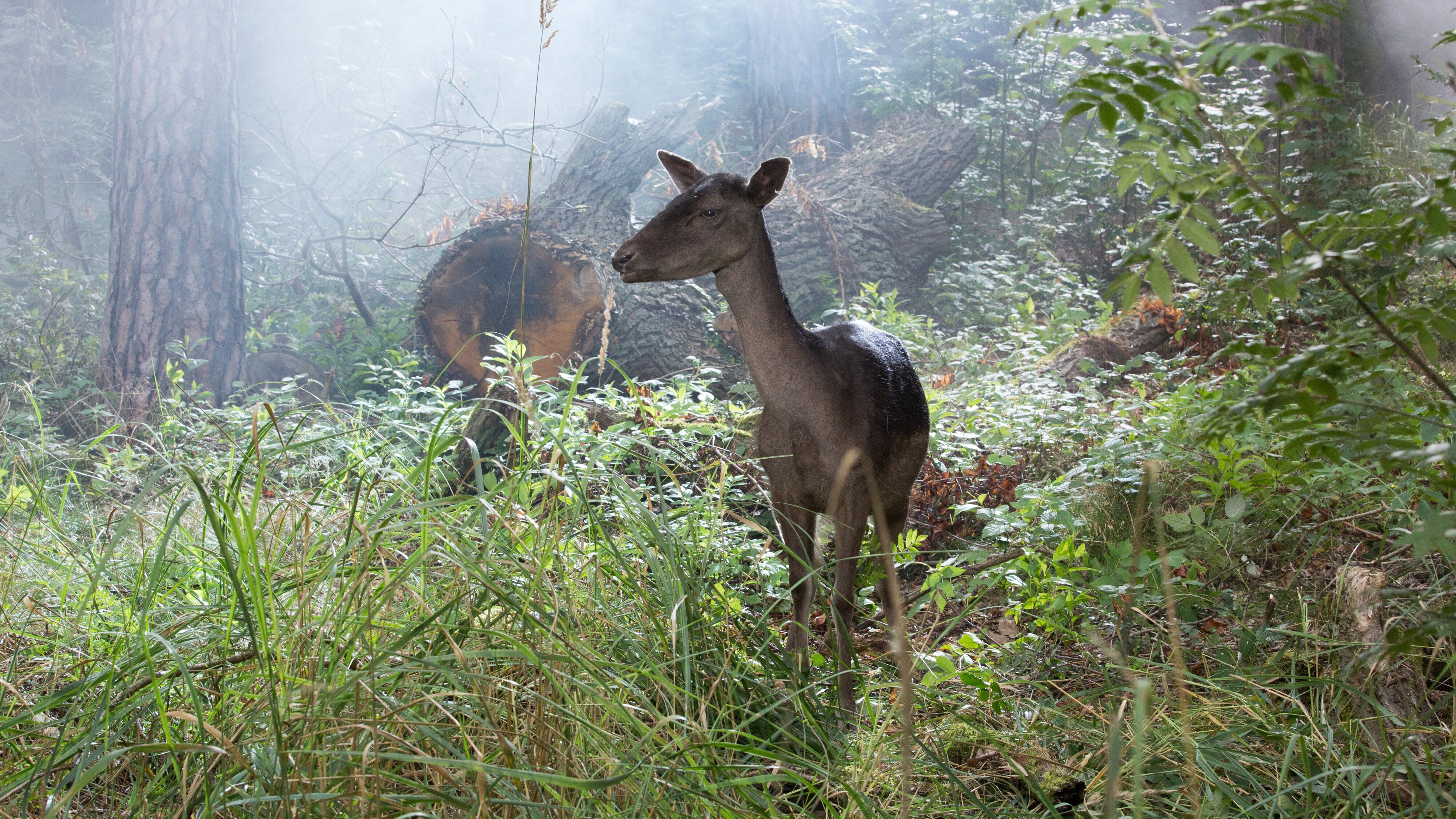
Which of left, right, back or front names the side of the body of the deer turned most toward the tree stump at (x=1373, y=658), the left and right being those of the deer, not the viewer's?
left

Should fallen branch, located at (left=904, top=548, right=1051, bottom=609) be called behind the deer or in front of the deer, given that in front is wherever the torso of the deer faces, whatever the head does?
behind

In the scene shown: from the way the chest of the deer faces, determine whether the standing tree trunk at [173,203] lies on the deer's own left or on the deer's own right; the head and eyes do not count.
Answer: on the deer's own right

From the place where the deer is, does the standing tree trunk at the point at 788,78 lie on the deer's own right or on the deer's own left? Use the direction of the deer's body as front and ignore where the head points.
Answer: on the deer's own right

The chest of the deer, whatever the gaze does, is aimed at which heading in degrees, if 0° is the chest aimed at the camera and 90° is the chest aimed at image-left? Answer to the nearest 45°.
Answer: approximately 45°

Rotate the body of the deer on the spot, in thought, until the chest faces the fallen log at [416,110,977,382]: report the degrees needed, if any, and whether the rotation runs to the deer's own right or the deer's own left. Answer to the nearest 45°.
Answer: approximately 135° to the deer's own right

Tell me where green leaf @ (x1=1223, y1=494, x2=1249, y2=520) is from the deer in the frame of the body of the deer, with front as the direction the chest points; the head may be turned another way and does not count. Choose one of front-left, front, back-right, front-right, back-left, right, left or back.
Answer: back-left

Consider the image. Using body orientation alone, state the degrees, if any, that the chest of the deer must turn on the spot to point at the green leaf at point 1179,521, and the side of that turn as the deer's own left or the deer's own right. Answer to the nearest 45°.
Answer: approximately 135° to the deer's own left
